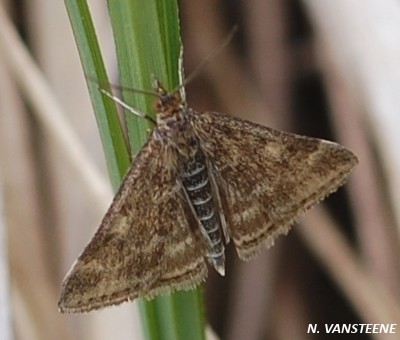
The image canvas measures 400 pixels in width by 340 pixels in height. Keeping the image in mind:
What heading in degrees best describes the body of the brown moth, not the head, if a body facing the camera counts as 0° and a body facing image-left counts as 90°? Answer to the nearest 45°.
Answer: approximately 180°
